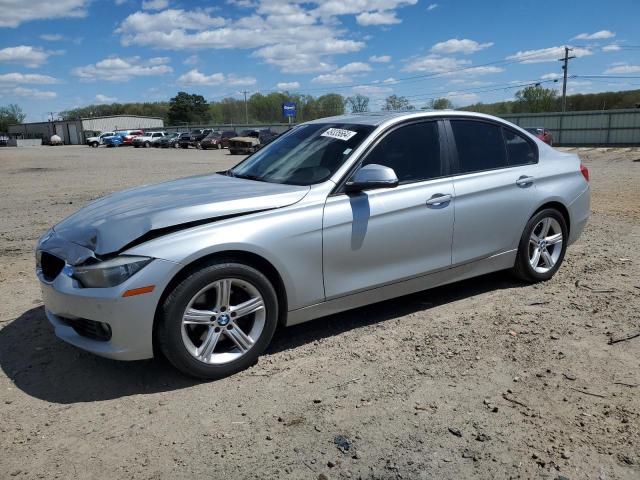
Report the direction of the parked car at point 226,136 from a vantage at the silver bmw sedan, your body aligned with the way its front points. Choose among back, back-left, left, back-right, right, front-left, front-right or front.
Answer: back-right

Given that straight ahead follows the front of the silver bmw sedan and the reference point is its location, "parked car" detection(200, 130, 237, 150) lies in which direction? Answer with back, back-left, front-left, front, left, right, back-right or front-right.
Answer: back-right

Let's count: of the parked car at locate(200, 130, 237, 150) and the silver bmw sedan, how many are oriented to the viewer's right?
0

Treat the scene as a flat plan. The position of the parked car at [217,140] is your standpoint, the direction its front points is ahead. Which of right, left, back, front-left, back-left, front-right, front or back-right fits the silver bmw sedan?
front-left

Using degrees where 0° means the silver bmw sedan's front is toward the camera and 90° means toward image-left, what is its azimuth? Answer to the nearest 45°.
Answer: approximately 45°

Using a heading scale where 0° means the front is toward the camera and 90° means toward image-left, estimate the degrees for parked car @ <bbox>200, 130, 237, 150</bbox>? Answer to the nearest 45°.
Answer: approximately 45°
